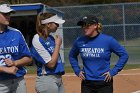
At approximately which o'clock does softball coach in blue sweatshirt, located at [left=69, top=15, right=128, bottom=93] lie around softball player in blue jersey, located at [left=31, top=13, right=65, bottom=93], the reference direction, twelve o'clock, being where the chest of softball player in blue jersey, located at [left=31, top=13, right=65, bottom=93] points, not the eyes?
softball coach in blue sweatshirt, located at [left=69, top=15, right=128, bottom=93] is roughly at 10 o'clock from softball player in blue jersey, located at [left=31, top=13, right=65, bottom=93].

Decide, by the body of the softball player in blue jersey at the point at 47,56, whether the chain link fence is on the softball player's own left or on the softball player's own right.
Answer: on the softball player's own left

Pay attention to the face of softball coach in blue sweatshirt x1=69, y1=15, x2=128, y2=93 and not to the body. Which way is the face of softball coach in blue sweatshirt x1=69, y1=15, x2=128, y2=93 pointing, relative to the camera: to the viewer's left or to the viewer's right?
to the viewer's left

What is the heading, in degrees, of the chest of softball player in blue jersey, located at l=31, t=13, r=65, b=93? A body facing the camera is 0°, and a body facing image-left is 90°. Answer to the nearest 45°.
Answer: approximately 315°

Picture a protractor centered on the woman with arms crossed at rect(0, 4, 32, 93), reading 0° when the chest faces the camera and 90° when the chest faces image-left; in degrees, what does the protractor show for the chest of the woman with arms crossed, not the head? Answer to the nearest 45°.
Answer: approximately 0°
